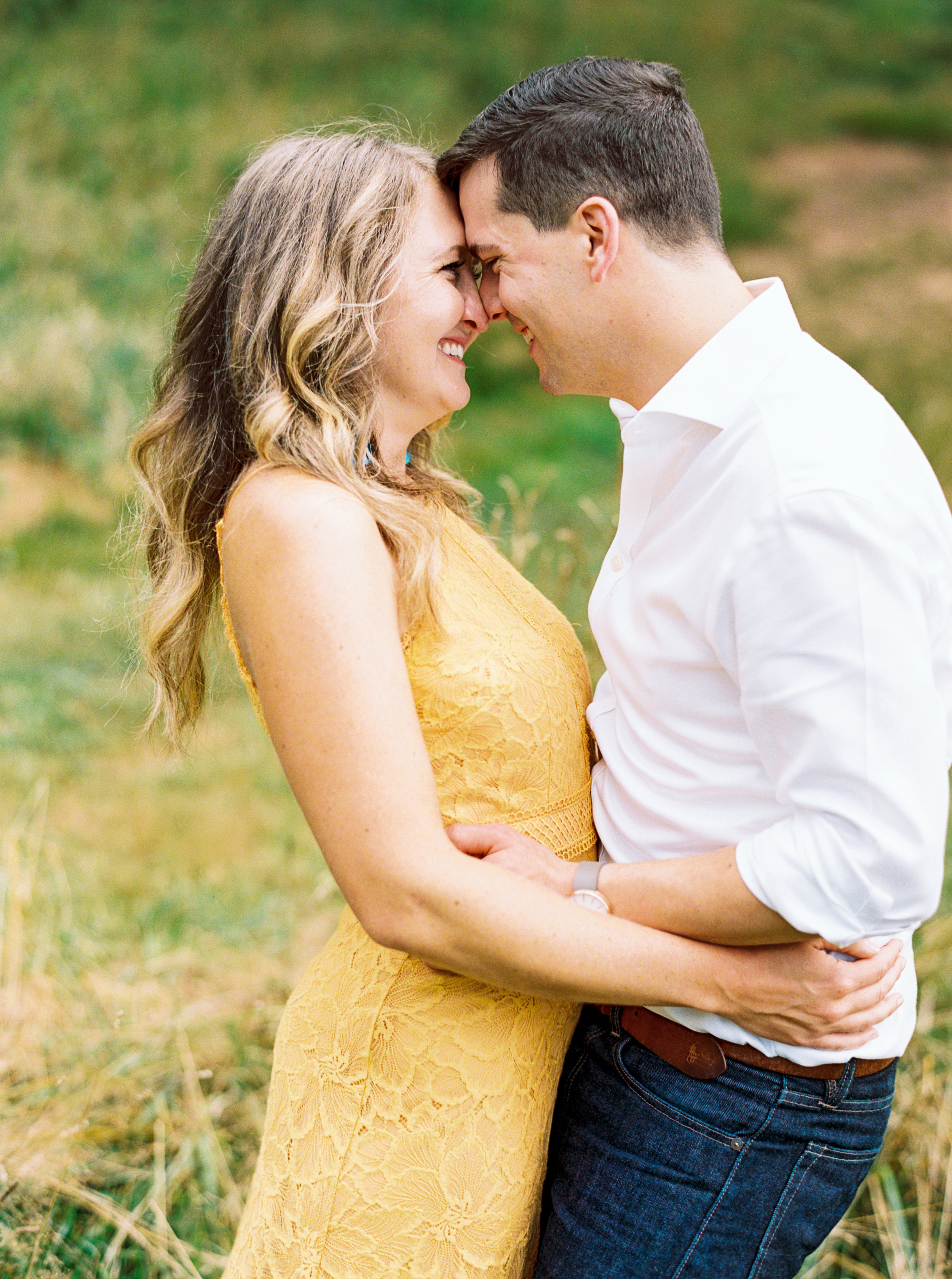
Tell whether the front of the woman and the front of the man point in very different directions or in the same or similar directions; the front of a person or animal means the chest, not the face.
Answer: very different directions

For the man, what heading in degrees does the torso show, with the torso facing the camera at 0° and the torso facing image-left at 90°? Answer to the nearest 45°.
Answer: approximately 90°

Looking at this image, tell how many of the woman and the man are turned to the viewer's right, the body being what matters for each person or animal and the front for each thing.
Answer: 1

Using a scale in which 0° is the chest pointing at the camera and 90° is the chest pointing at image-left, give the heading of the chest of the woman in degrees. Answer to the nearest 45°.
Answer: approximately 270°

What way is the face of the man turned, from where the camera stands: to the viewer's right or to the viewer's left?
to the viewer's left
